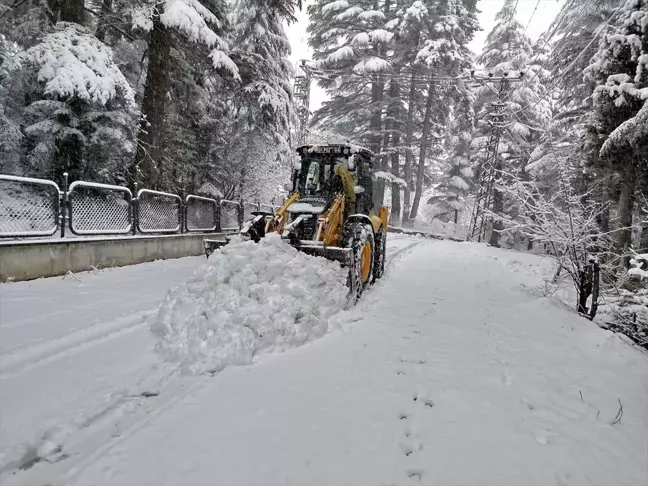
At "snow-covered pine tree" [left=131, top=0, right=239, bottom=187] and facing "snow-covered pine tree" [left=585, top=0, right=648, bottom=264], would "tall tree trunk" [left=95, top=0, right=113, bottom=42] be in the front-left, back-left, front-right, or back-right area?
back-left

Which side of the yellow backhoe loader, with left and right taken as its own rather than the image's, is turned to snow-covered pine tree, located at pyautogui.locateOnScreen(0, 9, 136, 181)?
right

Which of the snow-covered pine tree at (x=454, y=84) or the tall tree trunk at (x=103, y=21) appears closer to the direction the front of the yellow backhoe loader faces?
the tall tree trunk

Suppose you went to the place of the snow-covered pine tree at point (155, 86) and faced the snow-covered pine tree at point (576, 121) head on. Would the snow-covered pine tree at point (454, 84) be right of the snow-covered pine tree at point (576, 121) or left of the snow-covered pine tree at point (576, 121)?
left

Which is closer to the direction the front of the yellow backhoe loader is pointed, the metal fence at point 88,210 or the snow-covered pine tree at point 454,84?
the metal fence

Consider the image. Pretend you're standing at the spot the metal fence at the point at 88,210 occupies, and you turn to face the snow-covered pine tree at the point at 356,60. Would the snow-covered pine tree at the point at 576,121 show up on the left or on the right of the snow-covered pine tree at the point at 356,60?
right

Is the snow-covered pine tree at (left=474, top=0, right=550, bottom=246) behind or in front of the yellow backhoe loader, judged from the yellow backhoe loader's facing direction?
behind

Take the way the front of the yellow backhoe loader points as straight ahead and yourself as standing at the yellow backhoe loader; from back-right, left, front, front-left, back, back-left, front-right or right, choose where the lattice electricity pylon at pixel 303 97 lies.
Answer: back-right

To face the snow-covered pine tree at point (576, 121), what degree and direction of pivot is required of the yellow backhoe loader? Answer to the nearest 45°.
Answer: approximately 180°

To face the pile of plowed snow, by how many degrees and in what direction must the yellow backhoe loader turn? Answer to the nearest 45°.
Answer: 0° — it already faces it

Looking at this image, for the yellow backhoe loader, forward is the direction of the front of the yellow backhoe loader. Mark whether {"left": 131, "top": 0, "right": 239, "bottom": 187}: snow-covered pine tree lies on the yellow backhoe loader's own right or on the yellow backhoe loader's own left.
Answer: on the yellow backhoe loader's own right

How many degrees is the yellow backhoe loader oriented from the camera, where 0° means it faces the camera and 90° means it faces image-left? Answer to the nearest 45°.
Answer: approximately 45°

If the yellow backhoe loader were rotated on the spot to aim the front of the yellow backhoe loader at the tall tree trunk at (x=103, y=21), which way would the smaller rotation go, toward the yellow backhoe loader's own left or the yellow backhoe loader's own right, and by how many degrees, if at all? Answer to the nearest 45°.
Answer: approximately 90° to the yellow backhoe loader's own right

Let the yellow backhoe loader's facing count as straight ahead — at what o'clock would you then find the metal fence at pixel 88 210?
The metal fence is roughly at 2 o'clock from the yellow backhoe loader.

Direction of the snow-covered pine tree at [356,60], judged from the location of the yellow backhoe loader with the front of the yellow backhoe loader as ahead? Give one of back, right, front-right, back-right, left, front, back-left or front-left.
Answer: back-right
